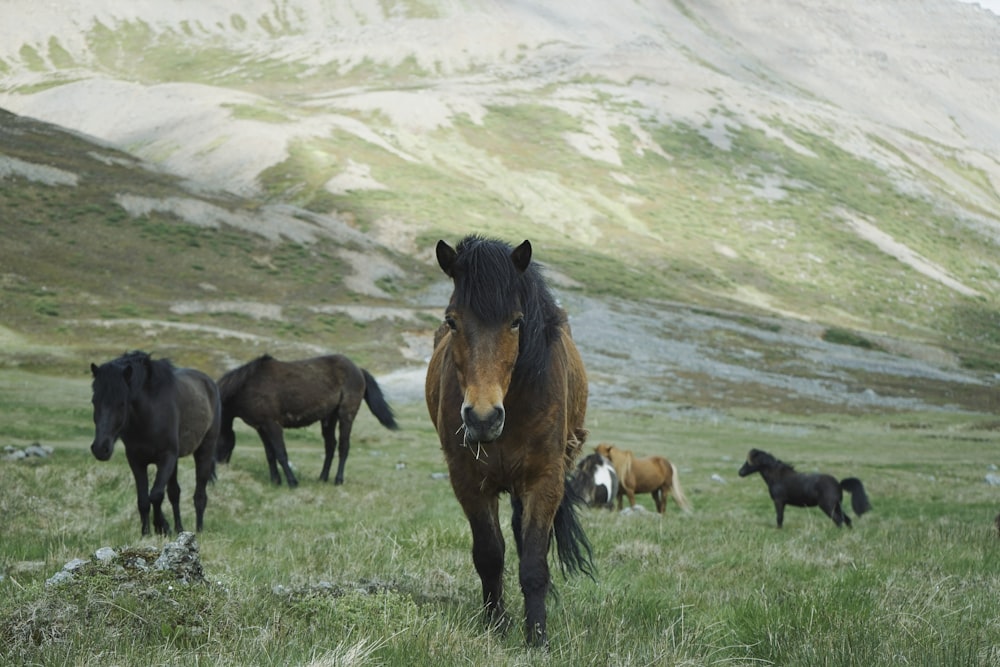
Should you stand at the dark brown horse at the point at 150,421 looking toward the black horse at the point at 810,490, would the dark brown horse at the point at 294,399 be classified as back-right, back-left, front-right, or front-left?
front-left

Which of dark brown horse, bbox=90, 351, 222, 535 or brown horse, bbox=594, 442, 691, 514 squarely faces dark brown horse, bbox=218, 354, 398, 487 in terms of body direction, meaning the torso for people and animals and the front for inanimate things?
the brown horse

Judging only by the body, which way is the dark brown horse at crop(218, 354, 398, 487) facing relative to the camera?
to the viewer's left

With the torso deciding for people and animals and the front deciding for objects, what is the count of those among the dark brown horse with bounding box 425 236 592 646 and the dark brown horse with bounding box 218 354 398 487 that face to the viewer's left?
1

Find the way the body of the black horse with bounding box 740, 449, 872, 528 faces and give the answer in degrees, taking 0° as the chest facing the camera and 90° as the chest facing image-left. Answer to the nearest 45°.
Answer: approximately 90°

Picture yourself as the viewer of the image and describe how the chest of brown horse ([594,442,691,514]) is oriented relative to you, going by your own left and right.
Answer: facing to the left of the viewer

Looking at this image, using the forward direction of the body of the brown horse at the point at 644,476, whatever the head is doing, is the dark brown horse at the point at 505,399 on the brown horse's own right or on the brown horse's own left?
on the brown horse's own left

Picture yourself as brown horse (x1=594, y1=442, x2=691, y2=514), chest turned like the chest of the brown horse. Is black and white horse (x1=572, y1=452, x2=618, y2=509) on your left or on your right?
on your left

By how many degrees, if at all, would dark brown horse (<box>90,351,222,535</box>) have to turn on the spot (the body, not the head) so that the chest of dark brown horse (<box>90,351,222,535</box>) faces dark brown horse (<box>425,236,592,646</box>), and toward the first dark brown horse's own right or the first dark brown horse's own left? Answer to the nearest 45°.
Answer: approximately 45° to the first dark brown horse's own left

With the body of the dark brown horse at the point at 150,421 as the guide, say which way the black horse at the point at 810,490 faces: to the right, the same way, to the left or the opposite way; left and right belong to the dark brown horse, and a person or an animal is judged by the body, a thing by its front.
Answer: to the right

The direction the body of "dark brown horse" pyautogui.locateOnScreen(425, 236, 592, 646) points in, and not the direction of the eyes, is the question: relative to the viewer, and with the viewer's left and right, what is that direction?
facing the viewer

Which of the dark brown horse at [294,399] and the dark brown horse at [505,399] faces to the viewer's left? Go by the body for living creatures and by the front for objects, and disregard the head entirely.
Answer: the dark brown horse at [294,399]
